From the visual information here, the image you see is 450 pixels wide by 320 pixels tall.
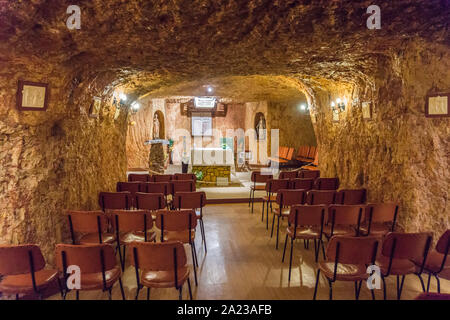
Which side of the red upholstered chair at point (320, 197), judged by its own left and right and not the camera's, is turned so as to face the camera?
back

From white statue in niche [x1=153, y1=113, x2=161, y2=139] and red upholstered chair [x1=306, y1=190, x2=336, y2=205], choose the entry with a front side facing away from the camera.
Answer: the red upholstered chair

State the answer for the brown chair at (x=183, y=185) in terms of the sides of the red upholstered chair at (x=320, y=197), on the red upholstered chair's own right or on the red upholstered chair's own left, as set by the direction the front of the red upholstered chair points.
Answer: on the red upholstered chair's own left

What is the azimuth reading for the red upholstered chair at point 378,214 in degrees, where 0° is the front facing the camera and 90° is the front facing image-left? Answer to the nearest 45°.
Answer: approximately 135°

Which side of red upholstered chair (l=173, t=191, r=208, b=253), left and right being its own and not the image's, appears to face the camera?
back

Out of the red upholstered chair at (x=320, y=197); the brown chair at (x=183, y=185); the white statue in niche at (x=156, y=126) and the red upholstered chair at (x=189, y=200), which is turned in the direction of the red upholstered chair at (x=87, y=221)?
the white statue in niche

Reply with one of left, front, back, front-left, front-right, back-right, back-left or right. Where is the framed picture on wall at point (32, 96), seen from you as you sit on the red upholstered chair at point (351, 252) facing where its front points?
front-left

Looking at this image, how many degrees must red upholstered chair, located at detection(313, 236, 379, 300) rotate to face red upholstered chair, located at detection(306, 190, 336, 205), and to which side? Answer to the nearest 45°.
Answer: approximately 45° to its right

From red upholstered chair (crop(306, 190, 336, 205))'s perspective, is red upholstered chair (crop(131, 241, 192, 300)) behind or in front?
behind

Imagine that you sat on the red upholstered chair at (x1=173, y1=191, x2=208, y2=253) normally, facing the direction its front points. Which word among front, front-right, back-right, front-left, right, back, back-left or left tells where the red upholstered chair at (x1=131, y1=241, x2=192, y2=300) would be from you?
back

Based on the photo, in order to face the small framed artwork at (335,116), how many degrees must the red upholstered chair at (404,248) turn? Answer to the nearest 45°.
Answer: approximately 45° to its right

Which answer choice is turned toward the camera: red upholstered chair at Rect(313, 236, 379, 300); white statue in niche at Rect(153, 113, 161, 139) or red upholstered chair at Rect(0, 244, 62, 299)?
the white statue in niche

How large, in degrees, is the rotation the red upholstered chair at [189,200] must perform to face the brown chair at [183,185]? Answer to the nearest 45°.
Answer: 0° — it already faces it

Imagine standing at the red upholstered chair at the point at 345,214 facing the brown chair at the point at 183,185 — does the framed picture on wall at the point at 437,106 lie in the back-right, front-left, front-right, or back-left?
back-right

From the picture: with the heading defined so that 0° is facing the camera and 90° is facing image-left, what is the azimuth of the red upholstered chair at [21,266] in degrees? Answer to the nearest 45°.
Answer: approximately 225°
